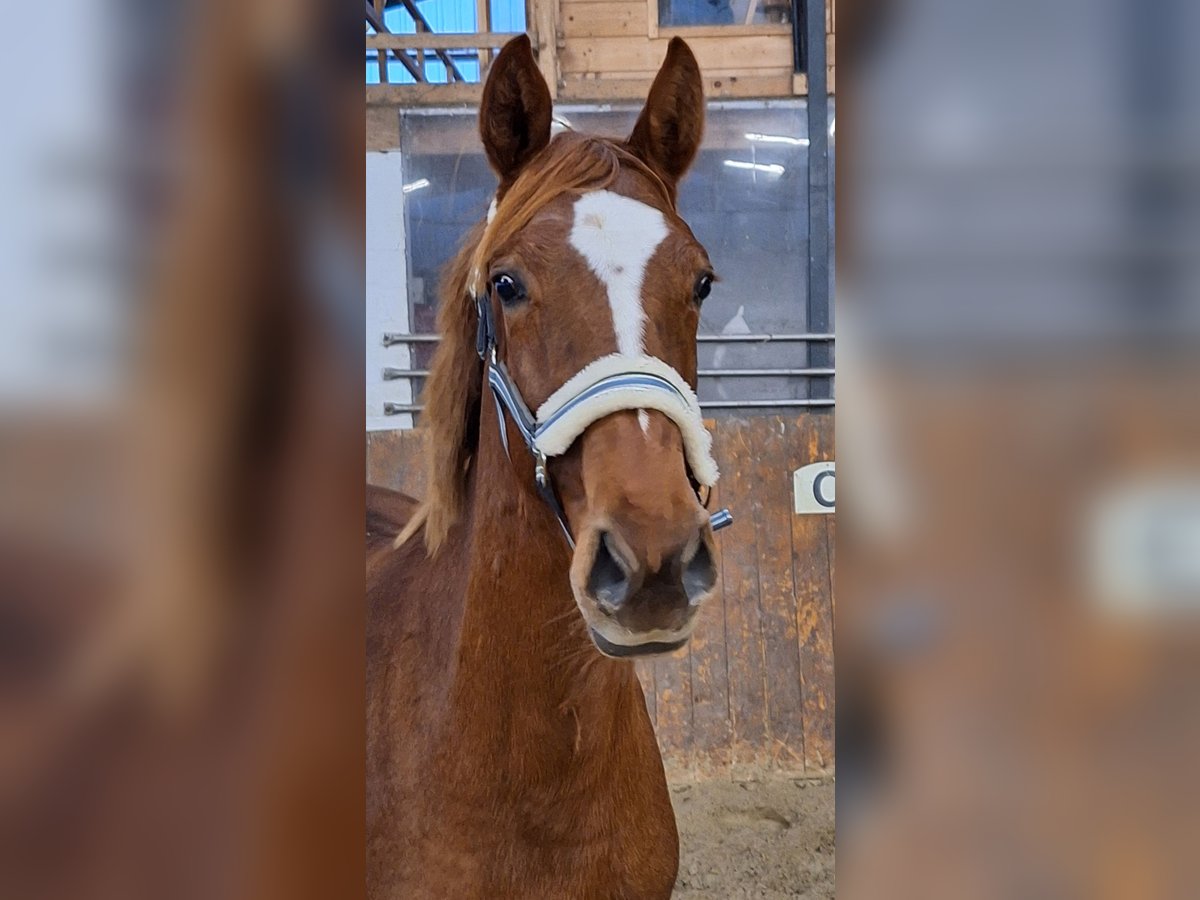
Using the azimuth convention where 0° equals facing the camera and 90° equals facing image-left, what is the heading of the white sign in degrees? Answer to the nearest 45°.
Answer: approximately 0°

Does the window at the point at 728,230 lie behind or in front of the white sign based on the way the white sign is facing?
behind

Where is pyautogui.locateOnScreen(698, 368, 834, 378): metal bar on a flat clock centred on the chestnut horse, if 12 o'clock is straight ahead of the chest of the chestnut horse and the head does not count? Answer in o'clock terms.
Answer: The metal bar is roughly at 8 o'clock from the chestnut horse.

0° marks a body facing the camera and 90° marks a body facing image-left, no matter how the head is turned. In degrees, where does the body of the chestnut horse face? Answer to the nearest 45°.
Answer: approximately 315°
